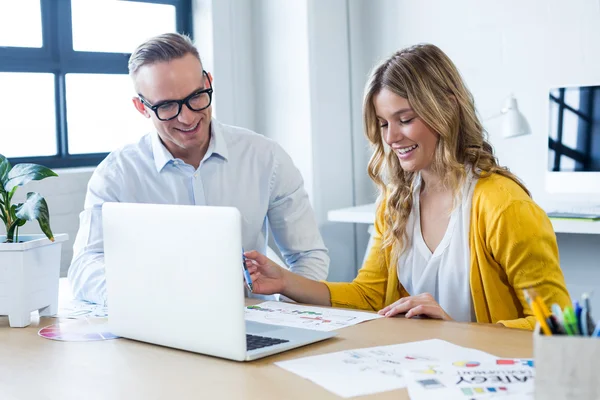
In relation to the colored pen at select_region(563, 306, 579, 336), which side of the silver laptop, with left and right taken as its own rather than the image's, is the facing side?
right

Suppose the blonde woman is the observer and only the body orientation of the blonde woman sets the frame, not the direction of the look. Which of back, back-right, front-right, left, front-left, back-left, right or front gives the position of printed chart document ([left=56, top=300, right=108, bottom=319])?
front-right

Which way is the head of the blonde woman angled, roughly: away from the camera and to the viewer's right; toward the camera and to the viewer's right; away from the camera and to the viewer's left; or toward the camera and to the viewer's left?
toward the camera and to the viewer's left

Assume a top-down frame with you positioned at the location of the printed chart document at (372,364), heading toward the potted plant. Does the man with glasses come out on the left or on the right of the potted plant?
right

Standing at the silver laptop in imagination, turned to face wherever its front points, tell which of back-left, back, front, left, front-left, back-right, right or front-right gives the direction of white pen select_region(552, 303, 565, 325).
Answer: right

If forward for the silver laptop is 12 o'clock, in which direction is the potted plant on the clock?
The potted plant is roughly at 9 o'clock from the silver laptop.

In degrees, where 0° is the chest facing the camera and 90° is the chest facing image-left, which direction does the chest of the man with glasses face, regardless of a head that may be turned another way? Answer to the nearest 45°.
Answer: approximately 0°

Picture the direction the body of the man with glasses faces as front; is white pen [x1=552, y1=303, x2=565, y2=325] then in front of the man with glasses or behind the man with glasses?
in front

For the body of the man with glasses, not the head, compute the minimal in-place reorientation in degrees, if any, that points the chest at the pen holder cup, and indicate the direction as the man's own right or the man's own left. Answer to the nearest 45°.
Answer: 0° — they already face it

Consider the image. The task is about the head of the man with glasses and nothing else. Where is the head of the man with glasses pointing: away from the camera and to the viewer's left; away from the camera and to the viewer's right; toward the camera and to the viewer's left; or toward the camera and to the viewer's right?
toward the camera and to the viewer's right

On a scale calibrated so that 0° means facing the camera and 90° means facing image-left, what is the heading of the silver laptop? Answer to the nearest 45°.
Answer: approximately 225°

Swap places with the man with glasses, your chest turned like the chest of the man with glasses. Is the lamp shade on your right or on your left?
on your left

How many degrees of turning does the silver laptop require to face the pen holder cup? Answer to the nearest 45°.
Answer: approximately 90° to its right
